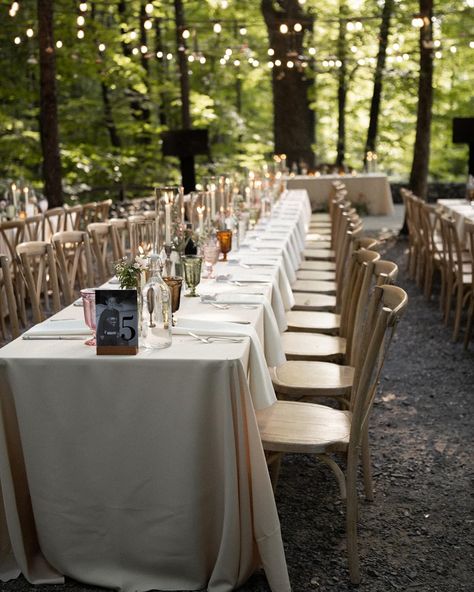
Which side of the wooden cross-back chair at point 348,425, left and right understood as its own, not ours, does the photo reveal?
left

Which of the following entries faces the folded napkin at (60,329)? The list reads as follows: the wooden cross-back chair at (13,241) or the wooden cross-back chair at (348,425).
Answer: the wooden cross-back chair at (348,425)

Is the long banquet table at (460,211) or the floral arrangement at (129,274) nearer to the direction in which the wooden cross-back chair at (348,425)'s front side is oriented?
the floral arrangement

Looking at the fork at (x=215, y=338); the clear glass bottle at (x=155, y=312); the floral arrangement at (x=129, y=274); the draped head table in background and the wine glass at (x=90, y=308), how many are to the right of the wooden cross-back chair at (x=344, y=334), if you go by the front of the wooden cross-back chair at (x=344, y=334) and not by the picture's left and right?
1

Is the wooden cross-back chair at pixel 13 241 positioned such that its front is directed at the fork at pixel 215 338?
no

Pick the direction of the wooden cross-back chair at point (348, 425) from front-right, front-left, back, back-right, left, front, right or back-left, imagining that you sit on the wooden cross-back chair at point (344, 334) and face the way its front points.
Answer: left

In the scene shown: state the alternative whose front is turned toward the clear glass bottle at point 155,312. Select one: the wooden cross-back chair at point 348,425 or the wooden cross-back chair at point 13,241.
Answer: the wooden cross-back chair at point 348,425

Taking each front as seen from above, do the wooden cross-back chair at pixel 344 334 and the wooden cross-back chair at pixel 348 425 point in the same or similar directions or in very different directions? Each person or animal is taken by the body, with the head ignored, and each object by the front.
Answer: same or similar directions

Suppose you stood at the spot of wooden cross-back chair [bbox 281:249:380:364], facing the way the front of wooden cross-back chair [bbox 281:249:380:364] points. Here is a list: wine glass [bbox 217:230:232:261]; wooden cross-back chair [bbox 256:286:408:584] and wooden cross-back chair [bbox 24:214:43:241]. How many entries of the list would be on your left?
1

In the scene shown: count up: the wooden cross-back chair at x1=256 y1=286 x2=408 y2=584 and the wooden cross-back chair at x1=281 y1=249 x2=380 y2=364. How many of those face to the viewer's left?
2

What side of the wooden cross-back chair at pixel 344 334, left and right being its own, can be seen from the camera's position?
left

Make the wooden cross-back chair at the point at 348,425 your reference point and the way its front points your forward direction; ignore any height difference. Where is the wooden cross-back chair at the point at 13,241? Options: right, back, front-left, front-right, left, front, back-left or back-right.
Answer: front-right

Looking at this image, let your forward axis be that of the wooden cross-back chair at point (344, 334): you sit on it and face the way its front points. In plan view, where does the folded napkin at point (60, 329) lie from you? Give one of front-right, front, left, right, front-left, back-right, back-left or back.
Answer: front-left

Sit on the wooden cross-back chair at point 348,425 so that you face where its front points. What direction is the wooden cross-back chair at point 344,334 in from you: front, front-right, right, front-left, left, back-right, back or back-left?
right
